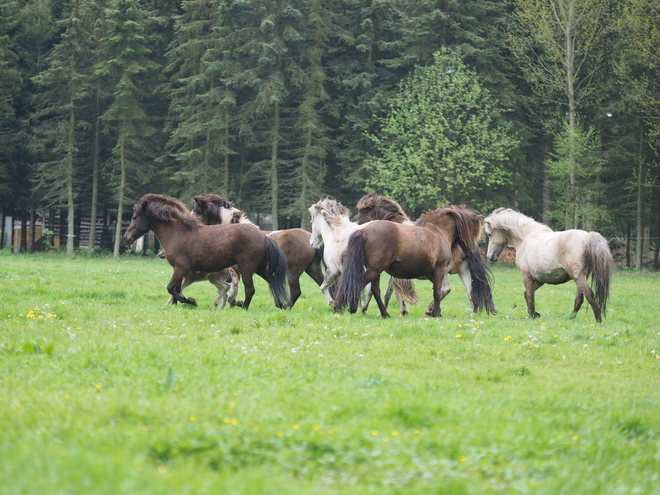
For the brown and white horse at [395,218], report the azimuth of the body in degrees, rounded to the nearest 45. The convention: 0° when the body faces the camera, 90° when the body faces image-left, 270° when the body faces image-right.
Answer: approximately 90°

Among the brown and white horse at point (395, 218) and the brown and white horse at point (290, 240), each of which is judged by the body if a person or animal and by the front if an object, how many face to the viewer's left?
2

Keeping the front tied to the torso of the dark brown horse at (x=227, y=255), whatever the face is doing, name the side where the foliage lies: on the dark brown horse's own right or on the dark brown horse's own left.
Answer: on the dark brown horse's own right

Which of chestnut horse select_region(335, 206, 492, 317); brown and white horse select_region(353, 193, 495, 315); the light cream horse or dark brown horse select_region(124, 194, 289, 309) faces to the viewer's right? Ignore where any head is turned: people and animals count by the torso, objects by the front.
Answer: the chestnut horse

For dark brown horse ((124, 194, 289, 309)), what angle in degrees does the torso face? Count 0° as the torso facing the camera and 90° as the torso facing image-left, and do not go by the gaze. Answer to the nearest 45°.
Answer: approximately 90°

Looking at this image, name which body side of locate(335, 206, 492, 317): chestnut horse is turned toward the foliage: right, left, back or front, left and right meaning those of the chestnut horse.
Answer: left

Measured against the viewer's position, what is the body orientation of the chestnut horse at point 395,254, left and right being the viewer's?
facing to the right of the viewer

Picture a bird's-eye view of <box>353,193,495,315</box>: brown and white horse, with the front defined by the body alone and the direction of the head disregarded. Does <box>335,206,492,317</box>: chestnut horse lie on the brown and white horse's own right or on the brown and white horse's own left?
on the brown and white horse's own left

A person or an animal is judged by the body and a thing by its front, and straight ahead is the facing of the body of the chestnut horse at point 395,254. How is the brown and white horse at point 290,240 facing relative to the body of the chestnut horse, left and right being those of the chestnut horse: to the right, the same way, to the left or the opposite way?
the opposite way

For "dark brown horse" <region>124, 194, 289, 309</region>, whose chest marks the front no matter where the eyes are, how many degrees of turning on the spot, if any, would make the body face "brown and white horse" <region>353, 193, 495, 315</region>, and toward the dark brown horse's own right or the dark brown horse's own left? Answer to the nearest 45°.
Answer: approximately 180°

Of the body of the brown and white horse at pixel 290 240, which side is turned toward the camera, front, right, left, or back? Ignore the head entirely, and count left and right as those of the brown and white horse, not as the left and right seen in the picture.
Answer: left

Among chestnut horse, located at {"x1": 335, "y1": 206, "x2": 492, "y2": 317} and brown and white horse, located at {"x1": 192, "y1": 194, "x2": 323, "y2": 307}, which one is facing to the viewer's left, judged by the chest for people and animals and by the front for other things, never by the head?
the brown and white horse

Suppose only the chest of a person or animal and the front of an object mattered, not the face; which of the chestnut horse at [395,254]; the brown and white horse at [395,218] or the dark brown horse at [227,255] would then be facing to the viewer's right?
the chestnut horse
